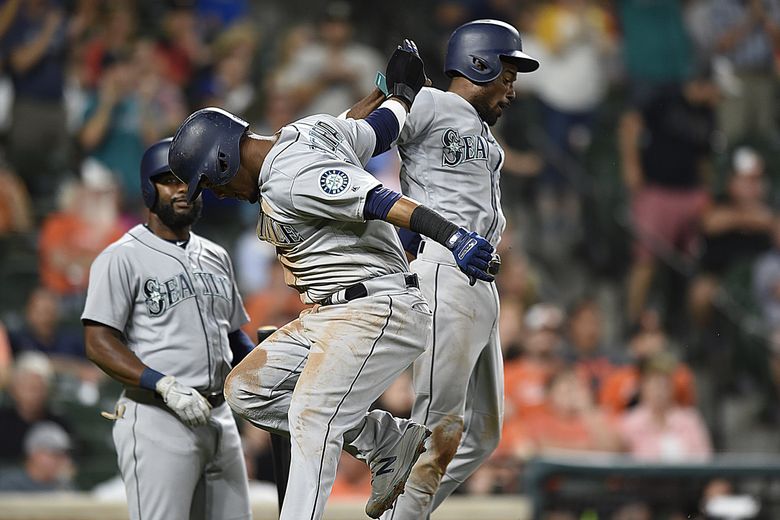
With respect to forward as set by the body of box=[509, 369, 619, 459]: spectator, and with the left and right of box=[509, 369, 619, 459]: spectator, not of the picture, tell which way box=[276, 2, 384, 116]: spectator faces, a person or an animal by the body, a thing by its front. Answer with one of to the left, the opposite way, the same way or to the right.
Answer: the same way

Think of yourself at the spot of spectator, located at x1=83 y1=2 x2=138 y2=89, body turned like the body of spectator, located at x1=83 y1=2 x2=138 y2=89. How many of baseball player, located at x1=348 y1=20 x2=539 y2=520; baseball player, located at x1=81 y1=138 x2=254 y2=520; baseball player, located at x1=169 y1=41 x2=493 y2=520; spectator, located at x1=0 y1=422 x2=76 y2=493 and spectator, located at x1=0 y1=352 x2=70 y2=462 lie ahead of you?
5

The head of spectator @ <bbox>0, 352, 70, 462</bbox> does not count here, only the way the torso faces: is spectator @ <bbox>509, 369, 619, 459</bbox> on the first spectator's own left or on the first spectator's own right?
on the first spectator's own left

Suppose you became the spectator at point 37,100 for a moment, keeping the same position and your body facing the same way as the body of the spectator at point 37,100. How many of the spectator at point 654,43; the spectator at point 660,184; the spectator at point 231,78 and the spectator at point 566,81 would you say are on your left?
4

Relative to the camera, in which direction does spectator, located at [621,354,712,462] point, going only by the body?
toward the camera

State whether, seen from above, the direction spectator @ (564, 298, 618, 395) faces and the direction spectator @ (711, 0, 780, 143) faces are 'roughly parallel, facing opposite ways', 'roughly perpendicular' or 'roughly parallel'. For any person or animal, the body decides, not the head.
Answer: roughly parallel

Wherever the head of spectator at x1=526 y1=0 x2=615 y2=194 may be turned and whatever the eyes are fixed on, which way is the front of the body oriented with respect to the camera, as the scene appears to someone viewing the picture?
toward the camera

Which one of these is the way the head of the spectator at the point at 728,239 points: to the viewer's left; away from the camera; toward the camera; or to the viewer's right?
toward the camera

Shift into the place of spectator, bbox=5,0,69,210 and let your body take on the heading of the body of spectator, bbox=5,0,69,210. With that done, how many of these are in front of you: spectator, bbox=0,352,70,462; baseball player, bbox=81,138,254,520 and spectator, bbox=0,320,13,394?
3

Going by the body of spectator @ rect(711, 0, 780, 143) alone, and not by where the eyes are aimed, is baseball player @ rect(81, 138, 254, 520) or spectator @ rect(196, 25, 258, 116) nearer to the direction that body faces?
the baseball player

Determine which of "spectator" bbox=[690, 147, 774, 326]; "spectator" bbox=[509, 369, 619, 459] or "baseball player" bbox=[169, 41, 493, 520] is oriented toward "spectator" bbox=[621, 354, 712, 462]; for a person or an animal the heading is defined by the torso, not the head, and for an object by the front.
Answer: "spectator" bbox=[690, 147, 774, 326]

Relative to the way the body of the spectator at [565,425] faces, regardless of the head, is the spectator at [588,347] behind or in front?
behind

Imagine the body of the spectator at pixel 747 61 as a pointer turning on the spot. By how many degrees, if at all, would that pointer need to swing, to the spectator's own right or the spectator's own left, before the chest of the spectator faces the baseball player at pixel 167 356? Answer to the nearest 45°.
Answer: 0° — they already face them
